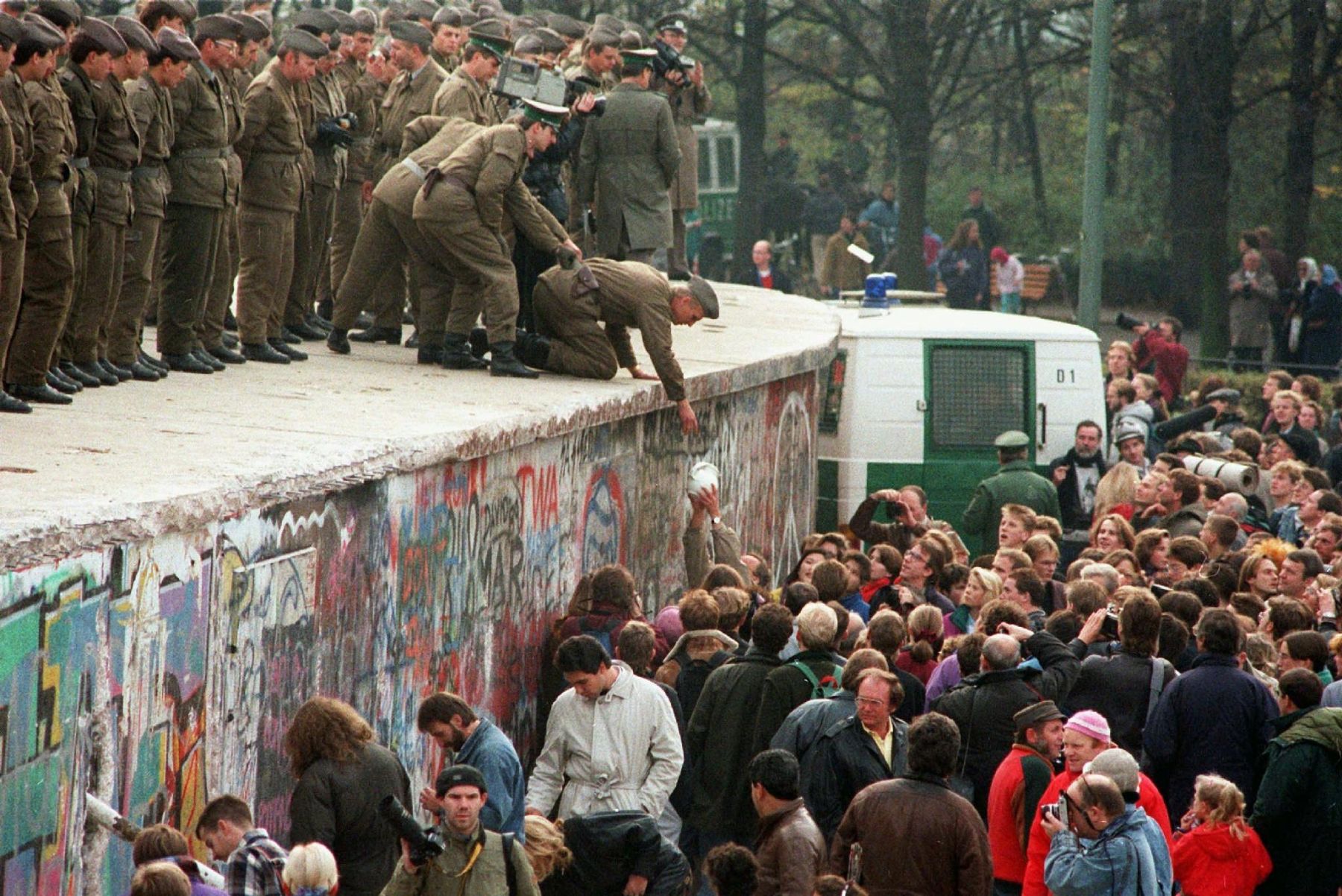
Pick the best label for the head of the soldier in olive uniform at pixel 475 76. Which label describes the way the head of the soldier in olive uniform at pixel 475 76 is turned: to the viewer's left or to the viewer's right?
to the viewer's right

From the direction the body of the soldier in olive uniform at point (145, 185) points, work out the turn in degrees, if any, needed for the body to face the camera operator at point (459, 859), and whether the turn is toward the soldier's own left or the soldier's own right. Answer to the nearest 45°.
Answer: approximately 45° to the soldier's own right

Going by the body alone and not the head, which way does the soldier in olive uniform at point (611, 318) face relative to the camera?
to the viewer's right

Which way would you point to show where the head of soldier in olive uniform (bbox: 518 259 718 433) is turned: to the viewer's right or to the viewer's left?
to the viewer's right

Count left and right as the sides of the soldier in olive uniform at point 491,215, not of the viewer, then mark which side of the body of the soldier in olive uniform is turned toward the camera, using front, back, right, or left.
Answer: right

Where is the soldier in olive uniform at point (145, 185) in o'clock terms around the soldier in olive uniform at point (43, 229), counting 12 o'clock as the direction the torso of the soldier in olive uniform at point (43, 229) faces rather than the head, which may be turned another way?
the soldier in olive uniform at point (145, 185) is roughly at 10 o'clock from the soldier in olive uniform at point (43, 229).

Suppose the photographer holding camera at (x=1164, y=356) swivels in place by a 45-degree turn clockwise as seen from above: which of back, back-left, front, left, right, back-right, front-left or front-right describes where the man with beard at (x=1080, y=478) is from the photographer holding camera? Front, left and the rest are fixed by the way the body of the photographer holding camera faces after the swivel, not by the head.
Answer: back-left

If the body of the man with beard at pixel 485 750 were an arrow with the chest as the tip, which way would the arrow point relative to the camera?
to the viewer's left

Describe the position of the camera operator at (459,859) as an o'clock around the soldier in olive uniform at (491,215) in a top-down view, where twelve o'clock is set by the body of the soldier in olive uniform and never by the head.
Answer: The camera operator is roughly at 3 o'clock from the soldier in olive uniform.
